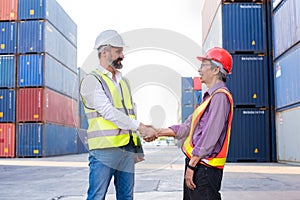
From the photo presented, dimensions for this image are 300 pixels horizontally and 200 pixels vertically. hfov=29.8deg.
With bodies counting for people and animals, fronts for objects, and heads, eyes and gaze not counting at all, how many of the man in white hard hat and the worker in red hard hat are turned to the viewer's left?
1

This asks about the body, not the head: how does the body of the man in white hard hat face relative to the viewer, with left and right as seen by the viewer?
facing the viewer and to the right of the viewer

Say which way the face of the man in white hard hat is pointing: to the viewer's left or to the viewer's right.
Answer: to the viewer's right

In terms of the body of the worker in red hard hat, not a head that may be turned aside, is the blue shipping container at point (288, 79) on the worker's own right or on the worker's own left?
on the worker's own right

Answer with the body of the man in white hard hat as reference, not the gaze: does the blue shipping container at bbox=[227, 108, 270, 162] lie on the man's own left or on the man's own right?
on the man's own left

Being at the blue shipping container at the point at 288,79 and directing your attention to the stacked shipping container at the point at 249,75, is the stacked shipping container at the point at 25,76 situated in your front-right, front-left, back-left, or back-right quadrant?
front-left

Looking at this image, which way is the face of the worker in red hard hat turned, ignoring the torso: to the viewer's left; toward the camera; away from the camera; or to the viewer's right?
to the viewer's left

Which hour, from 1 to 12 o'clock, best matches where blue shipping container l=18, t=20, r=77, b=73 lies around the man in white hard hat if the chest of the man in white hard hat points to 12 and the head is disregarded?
The blue shipping container is roughly at 7 o'clock from the man in white hard hat.

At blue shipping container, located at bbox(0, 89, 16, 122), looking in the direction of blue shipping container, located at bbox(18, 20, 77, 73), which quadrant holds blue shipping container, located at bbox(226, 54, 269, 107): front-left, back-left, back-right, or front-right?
front-right

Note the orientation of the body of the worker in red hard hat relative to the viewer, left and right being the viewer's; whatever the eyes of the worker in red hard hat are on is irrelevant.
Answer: facing to the left of the viewer
